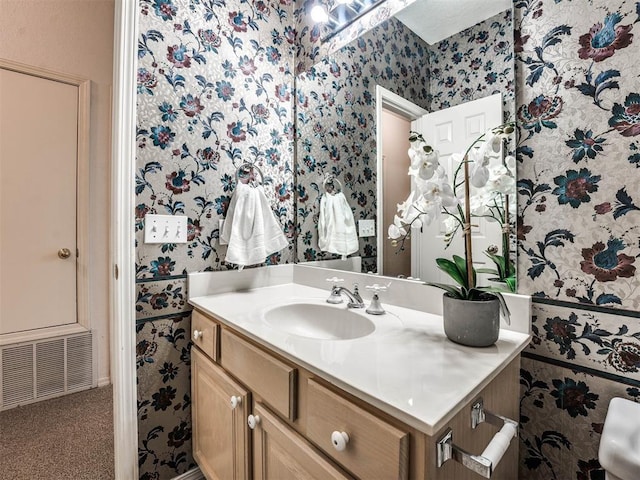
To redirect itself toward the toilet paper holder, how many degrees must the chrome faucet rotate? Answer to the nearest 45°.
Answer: approximately 45° to its left

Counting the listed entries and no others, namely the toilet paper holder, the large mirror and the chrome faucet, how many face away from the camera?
0

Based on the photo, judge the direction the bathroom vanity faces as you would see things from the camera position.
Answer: facing the viewer and to the left of the viewer

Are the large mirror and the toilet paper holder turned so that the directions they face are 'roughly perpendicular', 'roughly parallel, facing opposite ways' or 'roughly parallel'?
roughly perpendicular

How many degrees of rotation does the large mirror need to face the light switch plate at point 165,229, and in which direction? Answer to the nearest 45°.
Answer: approximately 45° to its right

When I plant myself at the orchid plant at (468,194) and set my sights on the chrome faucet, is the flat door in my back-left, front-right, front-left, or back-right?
front-left

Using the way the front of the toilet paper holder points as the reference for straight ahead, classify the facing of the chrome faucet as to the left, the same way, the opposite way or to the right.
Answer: to the right

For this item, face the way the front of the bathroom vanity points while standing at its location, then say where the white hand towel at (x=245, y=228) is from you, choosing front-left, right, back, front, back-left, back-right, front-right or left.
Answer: right

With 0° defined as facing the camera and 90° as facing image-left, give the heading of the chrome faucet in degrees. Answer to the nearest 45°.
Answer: approximately 45°

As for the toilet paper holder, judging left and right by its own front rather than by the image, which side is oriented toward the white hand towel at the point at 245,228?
back

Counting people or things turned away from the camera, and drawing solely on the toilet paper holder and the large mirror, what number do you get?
0

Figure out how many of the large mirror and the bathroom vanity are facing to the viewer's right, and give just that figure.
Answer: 0

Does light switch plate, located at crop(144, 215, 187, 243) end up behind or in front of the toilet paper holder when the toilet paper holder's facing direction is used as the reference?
behind

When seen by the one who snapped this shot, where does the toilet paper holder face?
facing the viewer and to the right of the viewer

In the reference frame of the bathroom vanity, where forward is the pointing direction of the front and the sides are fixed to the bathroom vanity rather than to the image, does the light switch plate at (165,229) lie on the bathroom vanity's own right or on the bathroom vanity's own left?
on the bathroom vanity's own right
